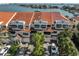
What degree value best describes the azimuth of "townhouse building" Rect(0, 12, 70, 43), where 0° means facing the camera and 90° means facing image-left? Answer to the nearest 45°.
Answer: approximately 0°
